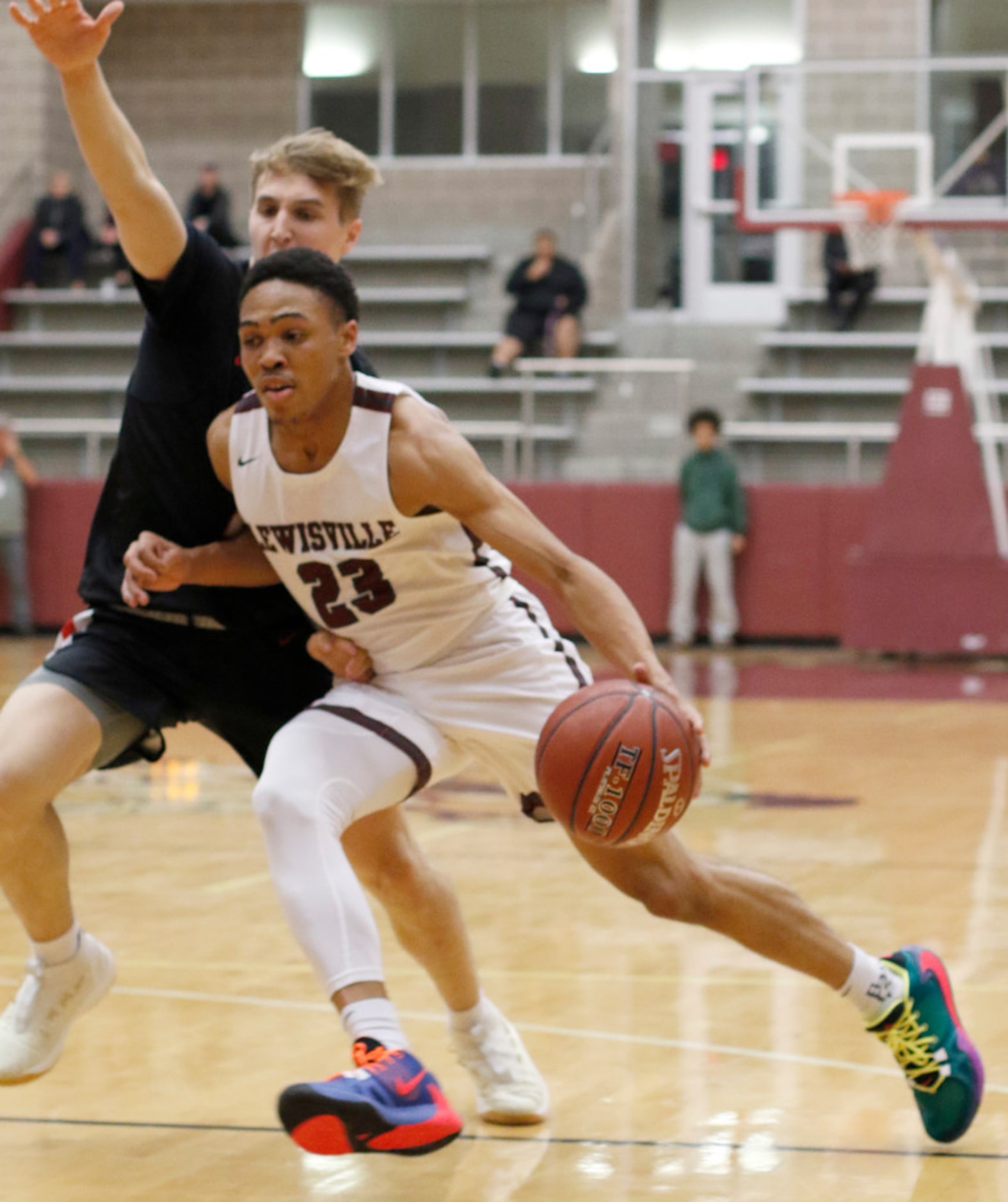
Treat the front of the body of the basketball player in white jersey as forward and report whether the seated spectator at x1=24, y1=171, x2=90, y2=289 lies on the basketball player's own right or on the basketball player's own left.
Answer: on the basketball player's own right

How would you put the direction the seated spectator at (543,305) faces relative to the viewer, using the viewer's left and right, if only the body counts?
facing the viewer

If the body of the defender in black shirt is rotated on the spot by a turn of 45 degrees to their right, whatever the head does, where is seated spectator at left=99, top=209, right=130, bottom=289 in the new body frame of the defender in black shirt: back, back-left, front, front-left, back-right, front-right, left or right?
back-right

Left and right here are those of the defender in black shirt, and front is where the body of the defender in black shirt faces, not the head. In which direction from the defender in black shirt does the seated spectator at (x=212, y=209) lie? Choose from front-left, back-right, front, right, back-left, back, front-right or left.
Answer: back

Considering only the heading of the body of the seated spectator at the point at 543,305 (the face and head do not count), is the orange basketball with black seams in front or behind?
in front

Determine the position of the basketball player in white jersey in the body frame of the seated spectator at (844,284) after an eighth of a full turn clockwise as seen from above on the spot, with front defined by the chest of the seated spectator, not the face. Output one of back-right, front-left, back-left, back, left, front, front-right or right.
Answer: front

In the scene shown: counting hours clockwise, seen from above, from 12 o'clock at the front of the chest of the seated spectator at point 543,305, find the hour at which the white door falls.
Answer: The white door is roughly at 7 o'clock from the seated spectator.

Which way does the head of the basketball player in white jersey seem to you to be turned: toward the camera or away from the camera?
toward the camera

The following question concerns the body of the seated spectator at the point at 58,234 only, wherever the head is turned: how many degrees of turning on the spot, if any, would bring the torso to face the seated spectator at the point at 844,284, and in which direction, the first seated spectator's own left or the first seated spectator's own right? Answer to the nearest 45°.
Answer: approximately 45° to the first seated spectator's own left

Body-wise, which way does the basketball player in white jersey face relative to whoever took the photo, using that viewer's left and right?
facing the viewer and to the left of the viewer

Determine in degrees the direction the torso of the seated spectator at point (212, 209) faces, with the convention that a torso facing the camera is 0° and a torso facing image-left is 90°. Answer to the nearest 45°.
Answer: approximately 0°

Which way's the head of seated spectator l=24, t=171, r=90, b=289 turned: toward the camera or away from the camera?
toward the camera
